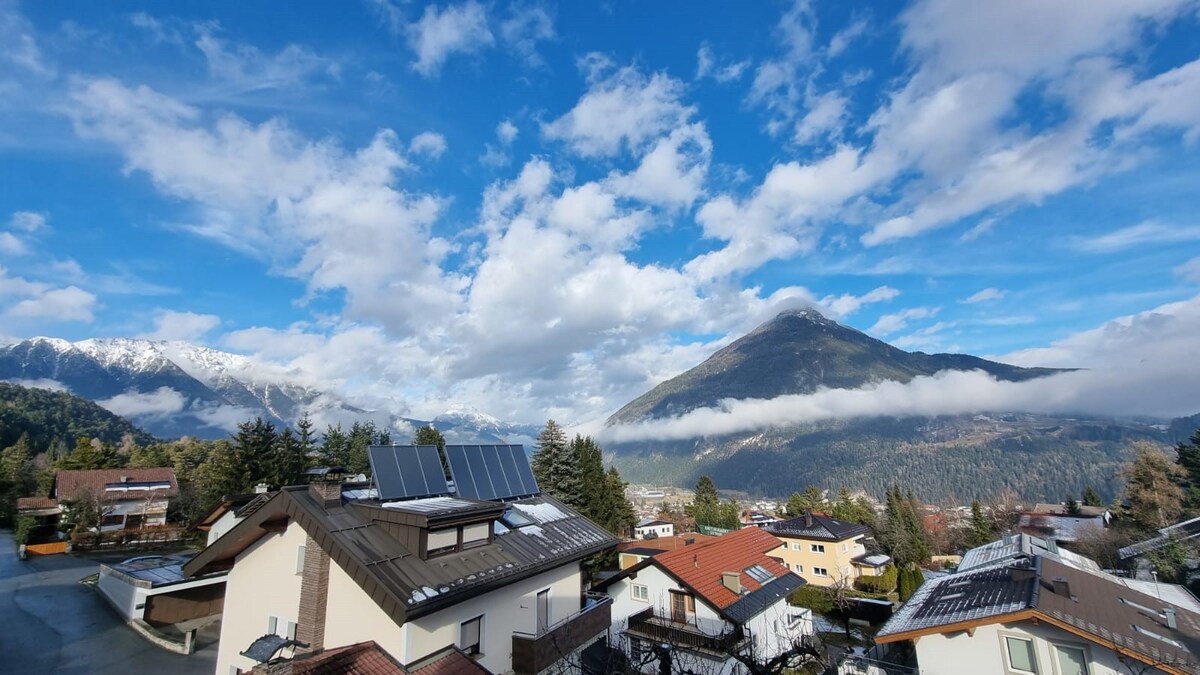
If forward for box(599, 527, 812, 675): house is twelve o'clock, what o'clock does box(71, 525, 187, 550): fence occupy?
The fence is roughly at 2 o'clock from the house.

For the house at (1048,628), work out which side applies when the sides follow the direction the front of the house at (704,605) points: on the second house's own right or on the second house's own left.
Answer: on the second house's own left

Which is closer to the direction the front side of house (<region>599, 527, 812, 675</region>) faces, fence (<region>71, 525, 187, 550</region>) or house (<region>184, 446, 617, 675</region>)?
the house

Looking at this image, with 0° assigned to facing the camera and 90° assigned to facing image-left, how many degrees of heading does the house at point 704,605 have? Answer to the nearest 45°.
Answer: approximately 45°
